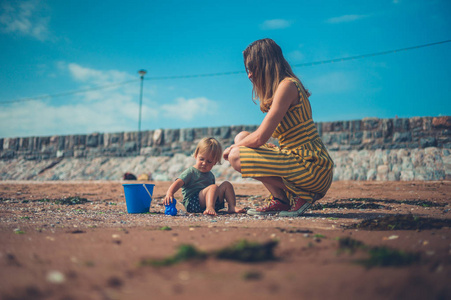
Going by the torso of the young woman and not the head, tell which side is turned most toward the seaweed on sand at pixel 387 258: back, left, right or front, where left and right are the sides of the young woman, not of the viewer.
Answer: left

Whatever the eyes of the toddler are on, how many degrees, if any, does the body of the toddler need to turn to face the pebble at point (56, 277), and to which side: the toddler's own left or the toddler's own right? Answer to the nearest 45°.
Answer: approximately 45° to the toddler's own right

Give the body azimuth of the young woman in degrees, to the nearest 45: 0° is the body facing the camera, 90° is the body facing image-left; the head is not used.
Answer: approximately 90°

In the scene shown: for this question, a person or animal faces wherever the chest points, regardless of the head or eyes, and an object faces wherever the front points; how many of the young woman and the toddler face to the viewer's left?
1

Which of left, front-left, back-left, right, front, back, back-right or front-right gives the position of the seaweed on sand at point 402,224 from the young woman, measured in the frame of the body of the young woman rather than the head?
back-left

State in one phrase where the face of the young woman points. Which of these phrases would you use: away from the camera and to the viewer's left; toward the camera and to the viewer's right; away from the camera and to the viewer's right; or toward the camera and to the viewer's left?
away from the camera and to the viewer's left

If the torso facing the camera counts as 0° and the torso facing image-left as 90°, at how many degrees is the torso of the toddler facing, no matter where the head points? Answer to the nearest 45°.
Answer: approximately 315°

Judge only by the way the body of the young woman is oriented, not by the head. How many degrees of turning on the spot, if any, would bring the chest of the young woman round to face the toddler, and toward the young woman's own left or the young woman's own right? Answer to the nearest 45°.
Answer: approximately 45° to the young woman's own right
